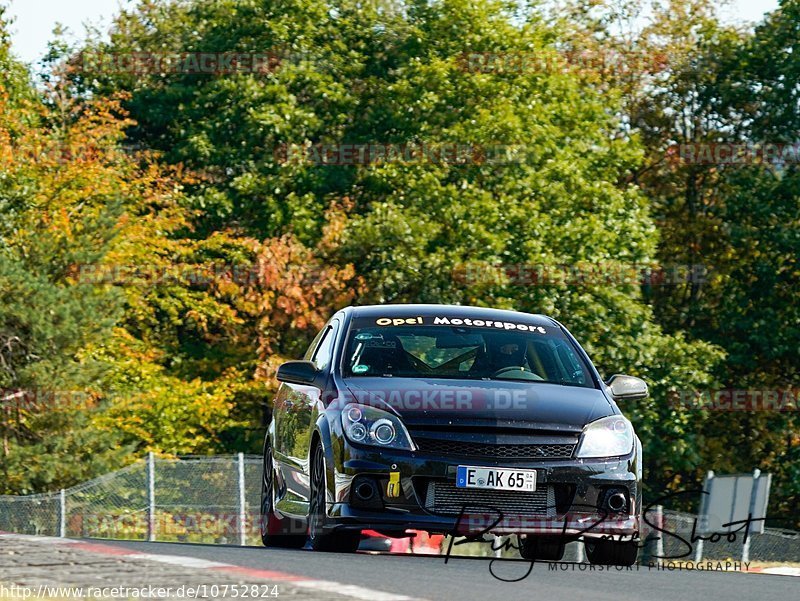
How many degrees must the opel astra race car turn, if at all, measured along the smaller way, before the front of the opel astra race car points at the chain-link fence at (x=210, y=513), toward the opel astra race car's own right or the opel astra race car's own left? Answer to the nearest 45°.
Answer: approximately 180°

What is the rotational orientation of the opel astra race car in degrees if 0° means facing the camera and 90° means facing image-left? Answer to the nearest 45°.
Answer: approximately 0°
